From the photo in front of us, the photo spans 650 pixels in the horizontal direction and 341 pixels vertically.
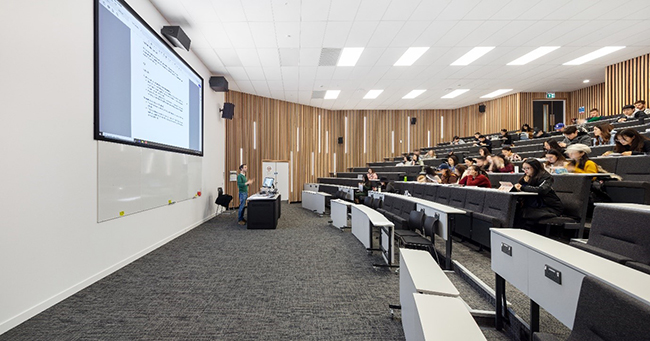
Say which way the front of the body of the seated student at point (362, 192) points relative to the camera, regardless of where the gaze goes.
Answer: to the viewer's left

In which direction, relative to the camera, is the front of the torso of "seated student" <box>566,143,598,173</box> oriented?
to the viewer's left

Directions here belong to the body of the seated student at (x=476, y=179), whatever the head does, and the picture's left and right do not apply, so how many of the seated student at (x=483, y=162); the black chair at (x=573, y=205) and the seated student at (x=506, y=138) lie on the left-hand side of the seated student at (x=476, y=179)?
1

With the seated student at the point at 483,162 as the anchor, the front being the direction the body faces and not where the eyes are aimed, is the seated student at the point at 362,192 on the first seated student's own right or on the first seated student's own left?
on the first seated student's own right

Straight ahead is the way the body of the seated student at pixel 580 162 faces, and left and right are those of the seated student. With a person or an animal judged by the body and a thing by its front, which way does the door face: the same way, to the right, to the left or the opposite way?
to the left

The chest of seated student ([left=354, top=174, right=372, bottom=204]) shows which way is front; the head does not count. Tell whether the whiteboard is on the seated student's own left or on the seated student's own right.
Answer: on the seated student's own left

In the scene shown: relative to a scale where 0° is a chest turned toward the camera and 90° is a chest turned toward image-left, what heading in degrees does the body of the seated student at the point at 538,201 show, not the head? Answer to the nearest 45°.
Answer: approximately 90°

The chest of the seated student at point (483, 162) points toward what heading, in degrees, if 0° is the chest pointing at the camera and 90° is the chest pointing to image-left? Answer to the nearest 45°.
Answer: approximately 45°

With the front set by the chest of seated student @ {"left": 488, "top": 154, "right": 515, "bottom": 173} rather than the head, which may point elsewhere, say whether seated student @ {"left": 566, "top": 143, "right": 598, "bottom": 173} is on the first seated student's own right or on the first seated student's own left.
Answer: on the first seated student's own left

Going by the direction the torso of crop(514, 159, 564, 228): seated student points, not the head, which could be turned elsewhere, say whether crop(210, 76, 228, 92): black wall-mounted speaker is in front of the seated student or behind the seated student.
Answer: in front

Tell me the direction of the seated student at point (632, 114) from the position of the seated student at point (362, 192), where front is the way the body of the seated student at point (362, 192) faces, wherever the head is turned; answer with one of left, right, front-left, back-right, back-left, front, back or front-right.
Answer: back

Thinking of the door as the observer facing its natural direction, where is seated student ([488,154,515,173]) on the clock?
The seated student is roughly at 12 o'clock from the door.

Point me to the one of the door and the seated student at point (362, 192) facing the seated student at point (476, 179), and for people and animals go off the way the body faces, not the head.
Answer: the door

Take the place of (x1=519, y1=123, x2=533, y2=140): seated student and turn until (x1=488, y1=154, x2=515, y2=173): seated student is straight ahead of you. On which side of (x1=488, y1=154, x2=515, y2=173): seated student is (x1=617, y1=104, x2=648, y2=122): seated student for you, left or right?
left

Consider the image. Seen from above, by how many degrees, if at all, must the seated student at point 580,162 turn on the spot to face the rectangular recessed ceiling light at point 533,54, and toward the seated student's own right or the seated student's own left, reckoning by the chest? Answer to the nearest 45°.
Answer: approximately 90° to the seated student's own right
